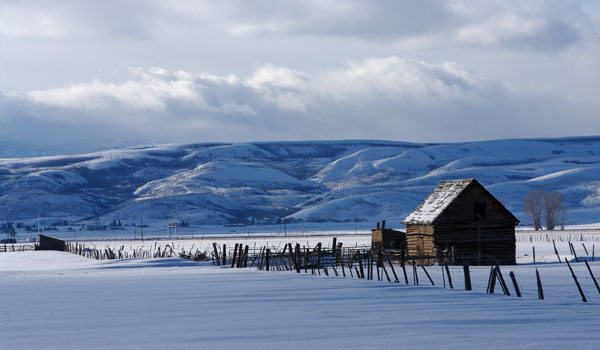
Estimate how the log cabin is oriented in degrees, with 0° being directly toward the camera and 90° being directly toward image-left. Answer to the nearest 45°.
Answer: approximately 0°
